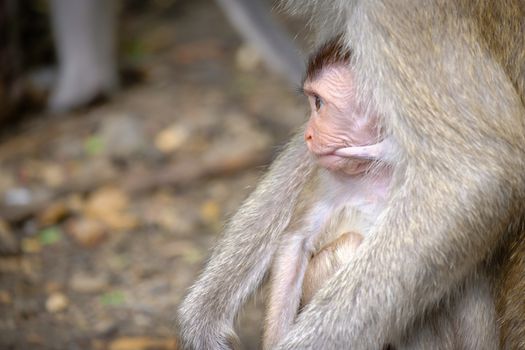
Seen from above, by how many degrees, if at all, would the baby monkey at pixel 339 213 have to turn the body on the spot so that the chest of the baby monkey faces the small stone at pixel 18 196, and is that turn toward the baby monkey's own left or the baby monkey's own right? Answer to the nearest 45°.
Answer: approximately 45° to the baby monkey's own right

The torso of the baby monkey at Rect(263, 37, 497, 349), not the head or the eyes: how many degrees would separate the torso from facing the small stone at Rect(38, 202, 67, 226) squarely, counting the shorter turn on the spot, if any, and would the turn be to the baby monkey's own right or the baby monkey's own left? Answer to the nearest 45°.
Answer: approximately 45° to the baby monkey's own right

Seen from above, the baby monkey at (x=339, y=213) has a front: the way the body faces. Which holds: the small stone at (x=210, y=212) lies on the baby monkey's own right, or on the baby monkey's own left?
on the baby monkey's own right

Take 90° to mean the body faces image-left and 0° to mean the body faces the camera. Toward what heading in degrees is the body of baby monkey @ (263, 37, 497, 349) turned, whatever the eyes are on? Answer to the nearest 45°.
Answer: approximately 90°

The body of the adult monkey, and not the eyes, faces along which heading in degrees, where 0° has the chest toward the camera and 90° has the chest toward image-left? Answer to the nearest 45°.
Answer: approximately 90°
